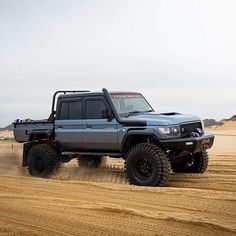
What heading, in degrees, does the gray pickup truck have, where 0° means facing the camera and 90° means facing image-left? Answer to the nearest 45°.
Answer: approximately 315°
